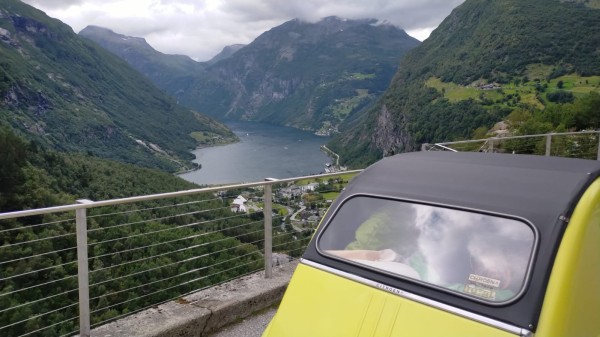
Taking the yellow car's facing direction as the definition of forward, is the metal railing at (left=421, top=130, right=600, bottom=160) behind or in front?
in front

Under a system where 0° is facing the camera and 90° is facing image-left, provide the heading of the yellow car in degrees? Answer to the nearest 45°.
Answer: approximately 225°

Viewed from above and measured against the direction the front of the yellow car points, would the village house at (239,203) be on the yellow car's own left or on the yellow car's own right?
on the yellow car's own left

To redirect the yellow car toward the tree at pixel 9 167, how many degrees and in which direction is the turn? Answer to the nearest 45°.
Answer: approximately 90° to its left

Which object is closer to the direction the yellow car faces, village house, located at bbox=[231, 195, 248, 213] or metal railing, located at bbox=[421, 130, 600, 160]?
the metal railing

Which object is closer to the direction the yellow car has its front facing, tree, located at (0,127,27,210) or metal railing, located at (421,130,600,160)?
the metal railing
